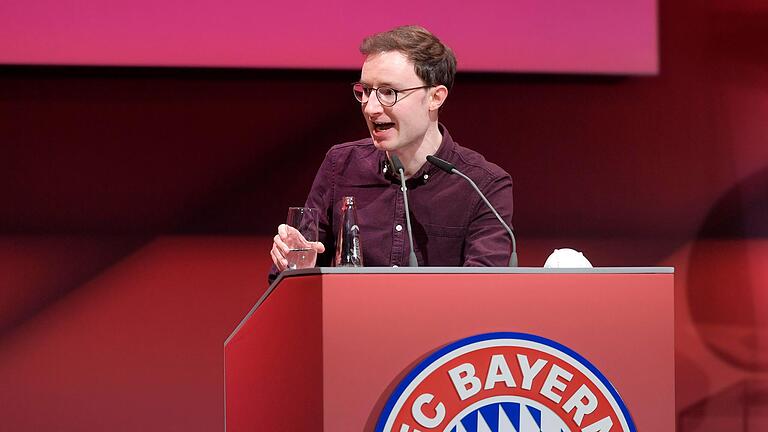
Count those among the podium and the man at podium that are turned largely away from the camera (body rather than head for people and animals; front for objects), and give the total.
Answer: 0

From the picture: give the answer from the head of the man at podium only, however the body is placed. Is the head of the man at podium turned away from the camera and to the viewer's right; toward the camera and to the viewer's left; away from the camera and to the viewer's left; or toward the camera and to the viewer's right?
toward the camera and to the viewer's left

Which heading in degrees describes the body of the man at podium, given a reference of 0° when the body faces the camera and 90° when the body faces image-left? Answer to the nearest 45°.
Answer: approximately 45°

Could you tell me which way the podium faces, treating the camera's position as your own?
facing the viewer

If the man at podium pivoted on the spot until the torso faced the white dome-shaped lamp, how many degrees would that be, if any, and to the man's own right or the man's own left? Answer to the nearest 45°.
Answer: approximately 45° to the man's own left
